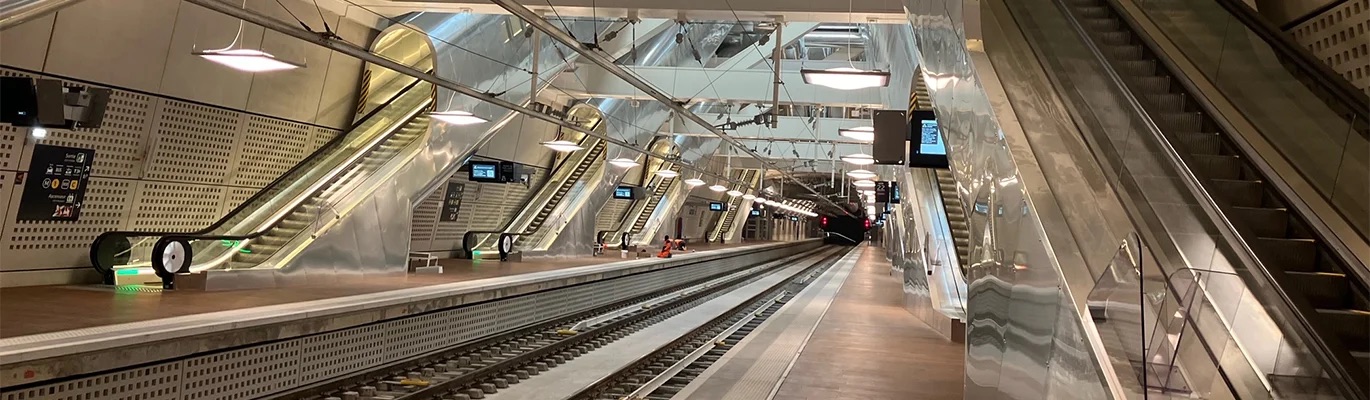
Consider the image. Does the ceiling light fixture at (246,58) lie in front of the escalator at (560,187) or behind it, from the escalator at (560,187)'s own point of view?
in front

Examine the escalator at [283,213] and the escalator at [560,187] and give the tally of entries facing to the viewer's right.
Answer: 0

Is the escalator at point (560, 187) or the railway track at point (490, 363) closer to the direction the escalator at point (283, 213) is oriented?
the railway track

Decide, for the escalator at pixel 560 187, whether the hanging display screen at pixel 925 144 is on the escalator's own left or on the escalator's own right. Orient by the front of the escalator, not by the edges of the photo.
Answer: on the escalator's own left

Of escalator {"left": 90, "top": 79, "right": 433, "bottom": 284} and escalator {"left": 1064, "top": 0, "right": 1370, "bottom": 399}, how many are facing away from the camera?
0

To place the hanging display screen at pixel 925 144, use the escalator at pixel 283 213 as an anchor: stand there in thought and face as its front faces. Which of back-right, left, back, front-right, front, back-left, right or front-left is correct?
left

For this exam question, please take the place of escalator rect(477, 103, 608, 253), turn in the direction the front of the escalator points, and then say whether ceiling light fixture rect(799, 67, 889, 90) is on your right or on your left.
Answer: on your left

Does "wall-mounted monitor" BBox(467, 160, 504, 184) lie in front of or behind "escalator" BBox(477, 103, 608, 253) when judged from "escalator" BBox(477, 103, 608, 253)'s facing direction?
in front
